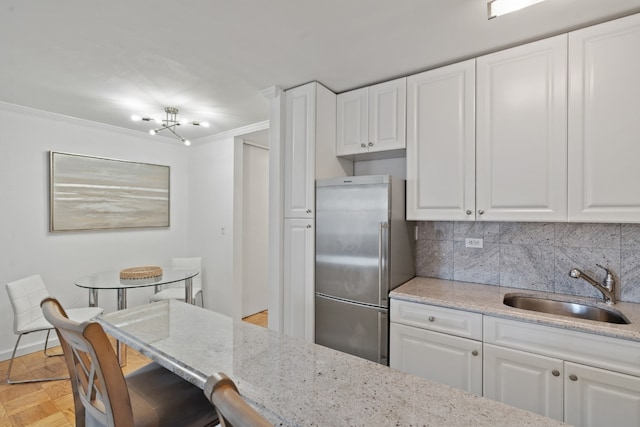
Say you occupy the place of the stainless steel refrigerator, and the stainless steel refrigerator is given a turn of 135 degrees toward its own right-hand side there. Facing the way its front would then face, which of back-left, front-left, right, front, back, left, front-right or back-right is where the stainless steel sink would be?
right

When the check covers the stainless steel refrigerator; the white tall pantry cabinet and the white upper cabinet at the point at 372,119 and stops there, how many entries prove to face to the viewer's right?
0

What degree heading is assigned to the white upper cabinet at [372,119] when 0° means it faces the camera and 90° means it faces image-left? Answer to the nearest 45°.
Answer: approximately 45°

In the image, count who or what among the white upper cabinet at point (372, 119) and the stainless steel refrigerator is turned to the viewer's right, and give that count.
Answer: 0

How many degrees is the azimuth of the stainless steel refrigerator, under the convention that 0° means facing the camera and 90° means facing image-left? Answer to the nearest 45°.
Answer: approximately 45°

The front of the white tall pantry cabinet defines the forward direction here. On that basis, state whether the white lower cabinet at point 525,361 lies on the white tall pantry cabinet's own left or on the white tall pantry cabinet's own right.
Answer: on the white tall pantry cabinet's own left

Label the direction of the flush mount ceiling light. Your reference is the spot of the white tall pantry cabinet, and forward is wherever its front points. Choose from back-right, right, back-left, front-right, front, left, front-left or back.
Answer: left

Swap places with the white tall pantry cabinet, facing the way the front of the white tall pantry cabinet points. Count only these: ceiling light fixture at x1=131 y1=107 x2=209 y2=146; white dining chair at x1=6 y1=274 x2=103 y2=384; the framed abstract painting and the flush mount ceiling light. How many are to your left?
1

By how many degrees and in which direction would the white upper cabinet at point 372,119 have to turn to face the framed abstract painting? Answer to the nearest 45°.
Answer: approximately 45° to its right

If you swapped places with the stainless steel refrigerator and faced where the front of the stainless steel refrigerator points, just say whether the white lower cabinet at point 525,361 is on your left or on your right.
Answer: on your left

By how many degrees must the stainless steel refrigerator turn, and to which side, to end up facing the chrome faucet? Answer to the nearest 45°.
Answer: approximately 135° to its left
